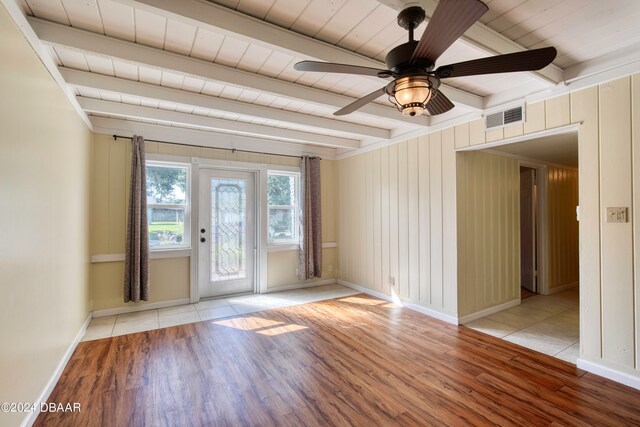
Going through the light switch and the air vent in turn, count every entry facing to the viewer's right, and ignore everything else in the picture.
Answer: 0

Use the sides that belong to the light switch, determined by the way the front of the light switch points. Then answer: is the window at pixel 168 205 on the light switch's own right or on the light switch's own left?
on the light switch's own right

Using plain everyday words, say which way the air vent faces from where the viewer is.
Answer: facing the viewer and to the left of the viewer

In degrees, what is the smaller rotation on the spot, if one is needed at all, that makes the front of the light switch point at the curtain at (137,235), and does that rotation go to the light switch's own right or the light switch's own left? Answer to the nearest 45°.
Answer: approximately 45° to the light switch's own right

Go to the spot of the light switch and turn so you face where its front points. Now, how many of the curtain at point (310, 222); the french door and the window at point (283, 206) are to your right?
3

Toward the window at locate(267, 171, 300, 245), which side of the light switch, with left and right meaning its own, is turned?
right

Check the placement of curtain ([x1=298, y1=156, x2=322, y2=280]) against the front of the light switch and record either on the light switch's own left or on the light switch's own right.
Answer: on the light switch's own right

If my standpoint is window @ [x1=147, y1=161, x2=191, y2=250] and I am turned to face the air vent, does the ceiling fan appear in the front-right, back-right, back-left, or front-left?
front-right

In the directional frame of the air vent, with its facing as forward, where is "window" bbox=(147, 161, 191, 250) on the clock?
The window is roughly at 1 o'clock from the air vent.
